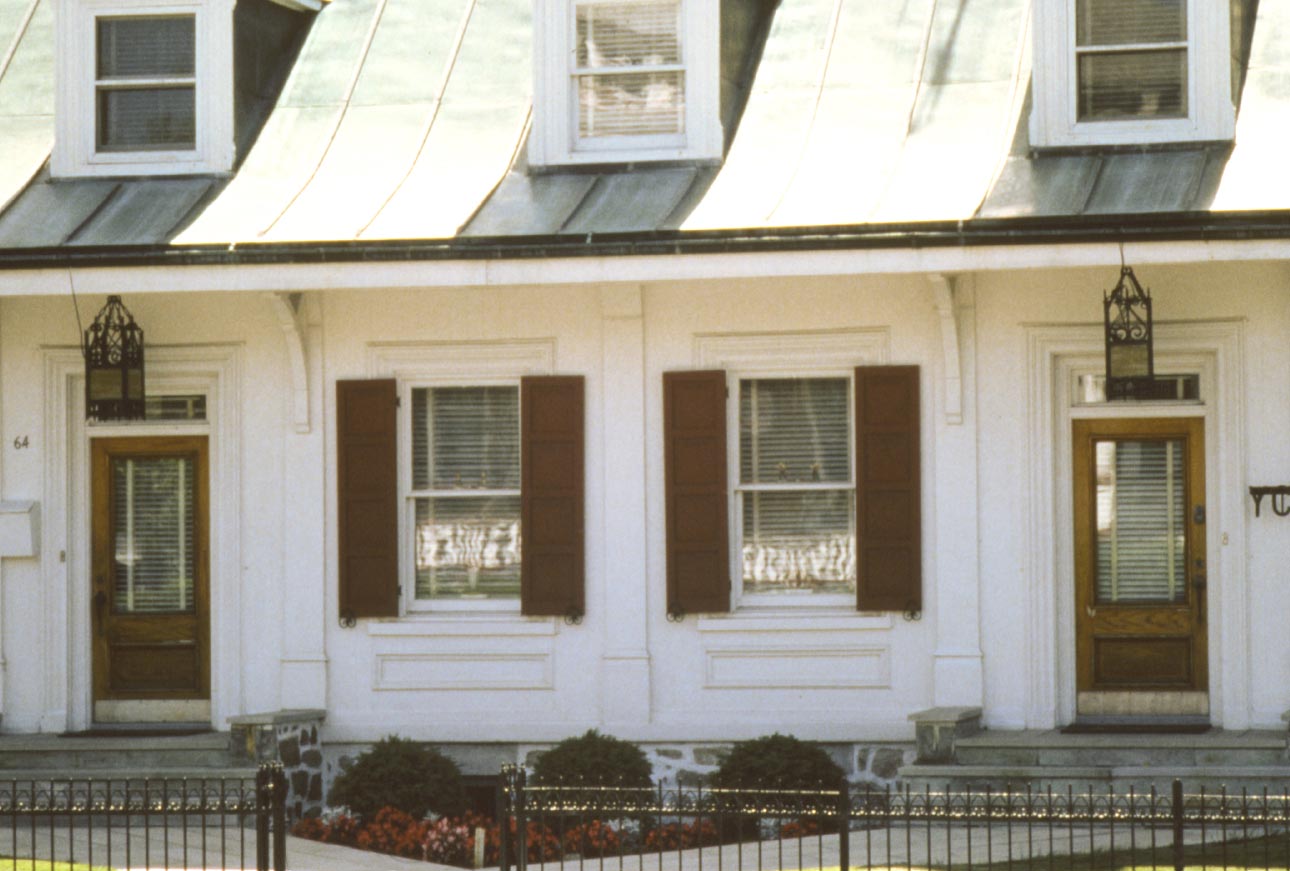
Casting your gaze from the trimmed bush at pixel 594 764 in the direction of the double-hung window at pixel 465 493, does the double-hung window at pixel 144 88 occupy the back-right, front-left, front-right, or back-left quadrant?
front-left

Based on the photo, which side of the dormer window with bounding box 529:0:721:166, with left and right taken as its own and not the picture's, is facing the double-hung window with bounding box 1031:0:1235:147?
left

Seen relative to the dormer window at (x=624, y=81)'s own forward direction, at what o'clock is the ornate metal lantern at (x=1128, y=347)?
The ornate metal lantern is roughly at 10 o'clock from the dormer window.

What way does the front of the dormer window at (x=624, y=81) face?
toward the camera

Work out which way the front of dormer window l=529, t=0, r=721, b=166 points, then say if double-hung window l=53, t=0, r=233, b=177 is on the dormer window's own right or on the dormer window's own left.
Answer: on the dormer window's own right

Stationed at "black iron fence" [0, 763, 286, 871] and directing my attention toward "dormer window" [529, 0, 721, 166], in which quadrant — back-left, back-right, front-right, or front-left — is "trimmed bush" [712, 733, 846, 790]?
front-right

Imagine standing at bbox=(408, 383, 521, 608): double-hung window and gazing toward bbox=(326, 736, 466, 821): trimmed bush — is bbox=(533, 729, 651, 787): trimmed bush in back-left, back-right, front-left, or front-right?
front-left

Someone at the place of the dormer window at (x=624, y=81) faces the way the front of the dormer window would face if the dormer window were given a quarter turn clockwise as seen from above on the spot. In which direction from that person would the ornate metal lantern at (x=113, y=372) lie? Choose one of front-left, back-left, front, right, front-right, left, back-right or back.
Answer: front

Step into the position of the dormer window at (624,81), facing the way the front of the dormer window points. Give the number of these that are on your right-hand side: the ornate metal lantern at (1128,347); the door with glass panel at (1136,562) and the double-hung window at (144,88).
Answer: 1
